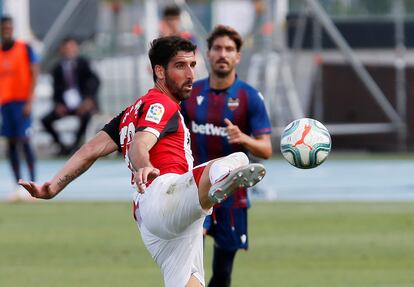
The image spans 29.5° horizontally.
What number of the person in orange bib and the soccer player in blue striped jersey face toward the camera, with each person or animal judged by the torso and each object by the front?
2

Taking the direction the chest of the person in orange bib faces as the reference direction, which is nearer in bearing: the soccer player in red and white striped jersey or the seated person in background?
the soccer player in red and white striped jersey

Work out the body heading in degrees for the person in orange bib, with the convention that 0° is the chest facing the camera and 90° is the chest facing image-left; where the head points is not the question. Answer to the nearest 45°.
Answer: approximately 0°

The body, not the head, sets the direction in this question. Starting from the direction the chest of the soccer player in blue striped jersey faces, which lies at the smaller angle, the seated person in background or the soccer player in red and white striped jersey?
the soccer player in red and white striped jersey

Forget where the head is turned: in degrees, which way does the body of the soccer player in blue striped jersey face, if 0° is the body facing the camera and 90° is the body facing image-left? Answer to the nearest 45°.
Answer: approximately 0°
